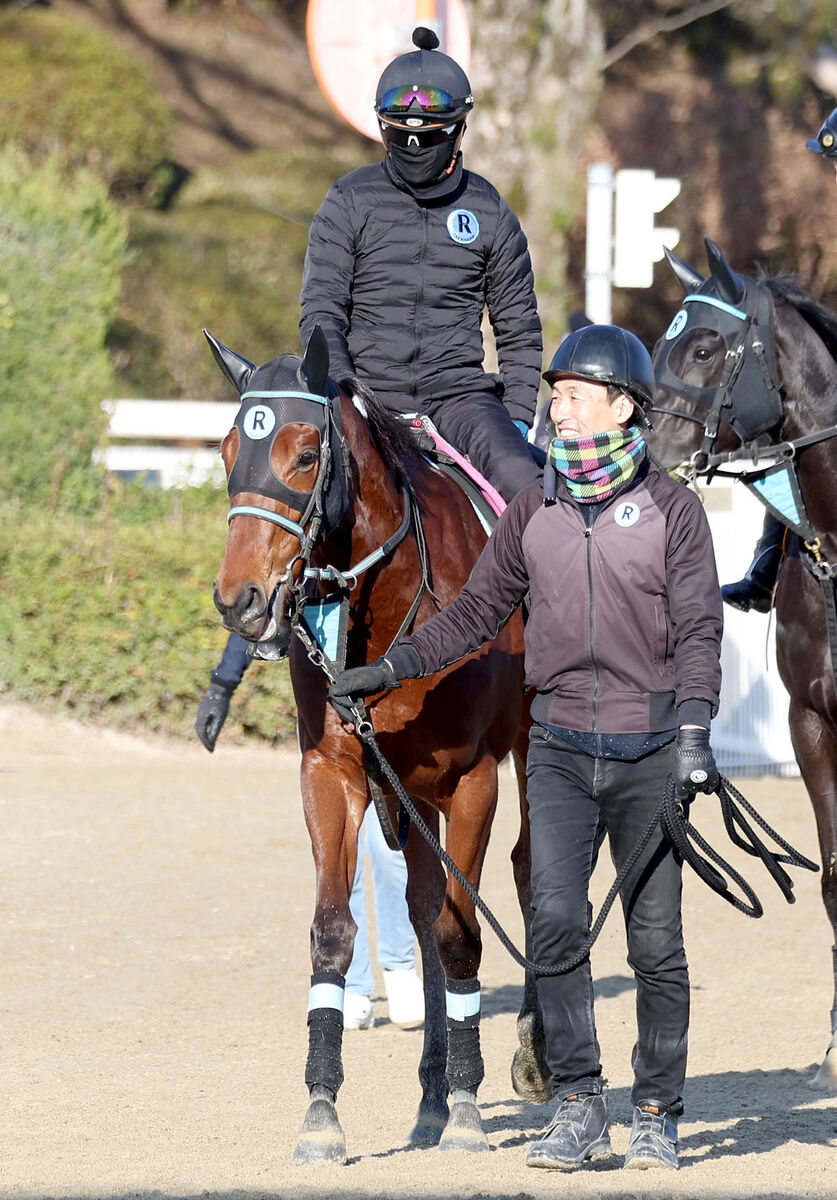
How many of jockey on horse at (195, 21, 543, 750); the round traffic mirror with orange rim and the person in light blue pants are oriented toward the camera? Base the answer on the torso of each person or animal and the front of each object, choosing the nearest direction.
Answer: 3

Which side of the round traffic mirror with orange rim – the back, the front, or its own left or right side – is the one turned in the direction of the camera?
front

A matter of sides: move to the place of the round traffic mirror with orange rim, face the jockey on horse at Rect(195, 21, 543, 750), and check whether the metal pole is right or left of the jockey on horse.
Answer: left

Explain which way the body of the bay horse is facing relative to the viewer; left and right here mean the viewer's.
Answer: facing the viewer and to the left of the viewer

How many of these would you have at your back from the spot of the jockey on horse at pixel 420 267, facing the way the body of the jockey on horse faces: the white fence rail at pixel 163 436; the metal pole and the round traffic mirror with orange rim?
3

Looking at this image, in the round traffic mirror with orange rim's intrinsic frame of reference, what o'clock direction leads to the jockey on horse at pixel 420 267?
The jockey on horse is roughly at 12 o'clock from the round traffic mirror with orange rim.

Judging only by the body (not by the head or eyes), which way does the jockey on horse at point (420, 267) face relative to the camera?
toward the camera

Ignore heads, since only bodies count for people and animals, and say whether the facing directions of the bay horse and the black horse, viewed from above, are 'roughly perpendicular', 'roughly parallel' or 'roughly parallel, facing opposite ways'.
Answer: roughly parallel

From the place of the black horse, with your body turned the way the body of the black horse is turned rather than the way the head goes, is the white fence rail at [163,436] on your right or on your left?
on your right

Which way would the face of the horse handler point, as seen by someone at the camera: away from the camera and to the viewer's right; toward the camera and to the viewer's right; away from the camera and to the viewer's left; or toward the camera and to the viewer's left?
toward the camera and to the viewer's left

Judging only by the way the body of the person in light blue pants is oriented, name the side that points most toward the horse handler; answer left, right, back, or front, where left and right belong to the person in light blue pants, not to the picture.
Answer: front
